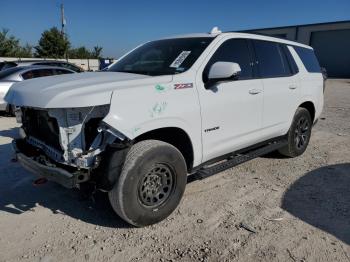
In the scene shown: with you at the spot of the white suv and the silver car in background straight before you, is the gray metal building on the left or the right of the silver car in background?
right

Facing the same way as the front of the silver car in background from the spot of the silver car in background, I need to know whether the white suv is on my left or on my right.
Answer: on my left

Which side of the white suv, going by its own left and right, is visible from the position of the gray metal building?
back

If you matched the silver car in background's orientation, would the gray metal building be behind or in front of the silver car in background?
behind

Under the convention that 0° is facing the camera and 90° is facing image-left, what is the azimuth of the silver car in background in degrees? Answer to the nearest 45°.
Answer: approximately 45°

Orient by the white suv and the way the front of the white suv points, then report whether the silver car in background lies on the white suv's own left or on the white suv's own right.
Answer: on the white suv's own right

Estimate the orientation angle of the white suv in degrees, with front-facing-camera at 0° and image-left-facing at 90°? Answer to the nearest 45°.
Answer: approximately 45°
